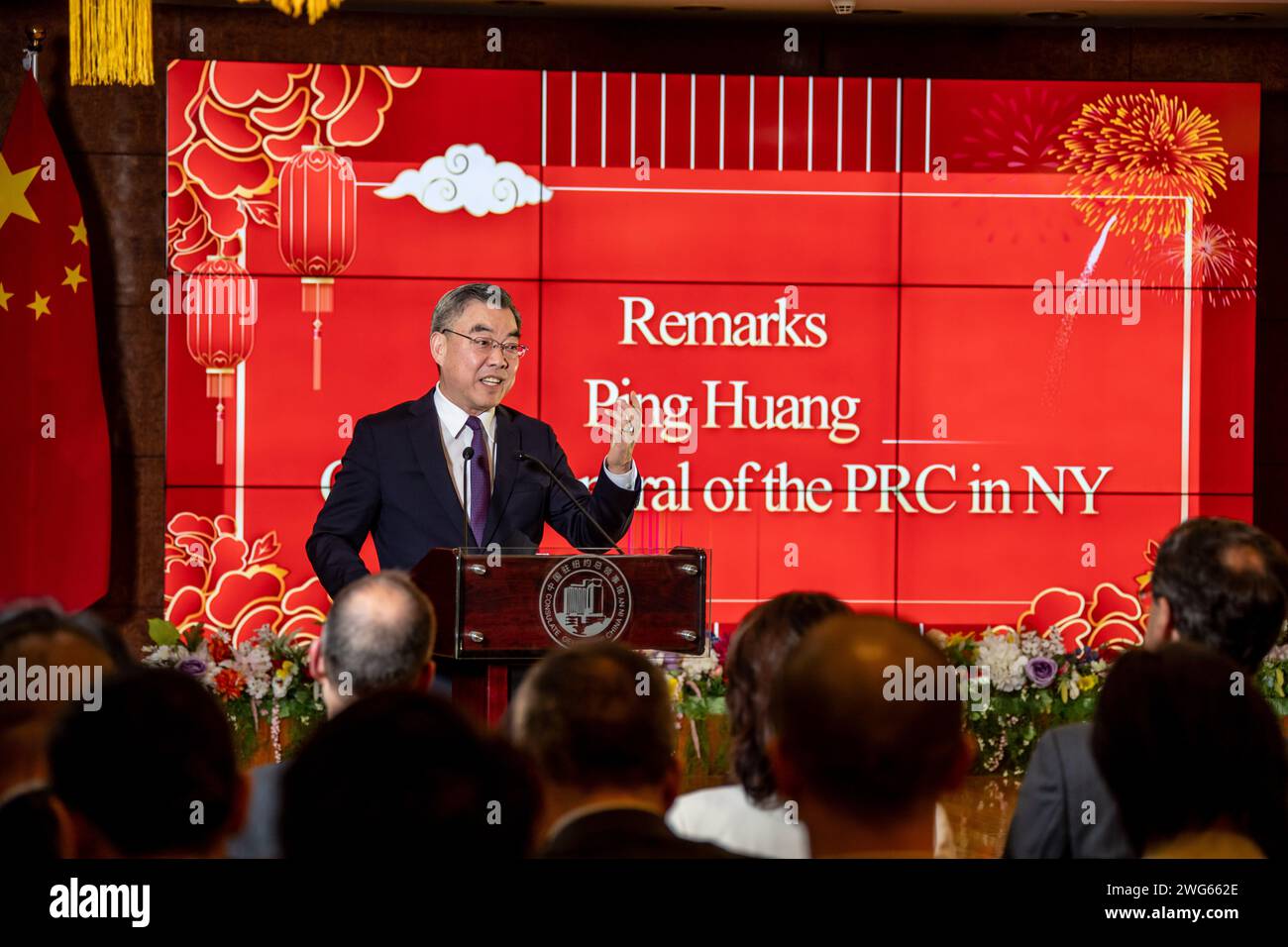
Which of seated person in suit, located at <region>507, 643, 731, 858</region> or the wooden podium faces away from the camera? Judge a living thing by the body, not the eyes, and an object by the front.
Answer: the seated person in suit

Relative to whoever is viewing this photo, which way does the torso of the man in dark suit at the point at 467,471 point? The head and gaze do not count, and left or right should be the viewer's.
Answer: facing the viewer and to the right of the viewer

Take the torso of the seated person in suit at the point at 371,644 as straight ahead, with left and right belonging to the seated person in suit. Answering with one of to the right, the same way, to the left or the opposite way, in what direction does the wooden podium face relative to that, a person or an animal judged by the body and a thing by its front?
the opposite way

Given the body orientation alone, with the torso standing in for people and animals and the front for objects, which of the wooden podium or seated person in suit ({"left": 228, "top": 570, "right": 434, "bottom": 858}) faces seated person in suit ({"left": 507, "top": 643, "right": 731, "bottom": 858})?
the wooden podium

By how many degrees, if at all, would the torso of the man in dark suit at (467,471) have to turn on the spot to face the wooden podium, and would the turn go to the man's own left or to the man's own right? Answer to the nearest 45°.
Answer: approximately 45° to the man's own right

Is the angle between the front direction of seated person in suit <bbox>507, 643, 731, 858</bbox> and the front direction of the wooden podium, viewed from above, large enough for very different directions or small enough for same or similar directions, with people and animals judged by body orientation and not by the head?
very different directions

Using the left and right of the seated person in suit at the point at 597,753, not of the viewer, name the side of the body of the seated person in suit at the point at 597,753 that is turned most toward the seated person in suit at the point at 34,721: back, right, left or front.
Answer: left

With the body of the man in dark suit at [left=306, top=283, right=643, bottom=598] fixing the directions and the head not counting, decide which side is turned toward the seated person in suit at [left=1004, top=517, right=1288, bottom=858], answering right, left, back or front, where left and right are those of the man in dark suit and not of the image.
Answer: front

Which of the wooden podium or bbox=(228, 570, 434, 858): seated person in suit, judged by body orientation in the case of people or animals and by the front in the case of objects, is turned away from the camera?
the seated person in suit

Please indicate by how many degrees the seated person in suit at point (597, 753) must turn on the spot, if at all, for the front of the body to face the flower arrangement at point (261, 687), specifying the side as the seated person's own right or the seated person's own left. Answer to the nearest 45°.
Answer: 0° — they already face it

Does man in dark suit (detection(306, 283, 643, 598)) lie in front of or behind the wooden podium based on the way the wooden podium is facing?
behind

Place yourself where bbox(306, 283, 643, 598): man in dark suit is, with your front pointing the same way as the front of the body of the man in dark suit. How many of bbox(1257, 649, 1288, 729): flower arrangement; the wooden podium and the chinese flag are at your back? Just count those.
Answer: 1

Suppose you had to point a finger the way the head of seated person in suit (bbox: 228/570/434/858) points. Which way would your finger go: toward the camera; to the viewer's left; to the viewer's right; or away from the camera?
away from the camera

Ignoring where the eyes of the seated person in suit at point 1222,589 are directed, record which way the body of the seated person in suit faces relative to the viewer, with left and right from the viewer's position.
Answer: facing away from the viewer and to the left of the viewer

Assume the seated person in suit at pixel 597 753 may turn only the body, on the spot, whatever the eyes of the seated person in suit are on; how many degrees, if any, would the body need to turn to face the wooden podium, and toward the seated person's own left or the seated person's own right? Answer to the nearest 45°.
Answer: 0° — they already face it

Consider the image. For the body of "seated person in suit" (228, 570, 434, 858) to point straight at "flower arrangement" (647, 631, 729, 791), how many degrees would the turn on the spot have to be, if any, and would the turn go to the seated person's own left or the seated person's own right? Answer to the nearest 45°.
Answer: approximately 45° to the seated person's own right

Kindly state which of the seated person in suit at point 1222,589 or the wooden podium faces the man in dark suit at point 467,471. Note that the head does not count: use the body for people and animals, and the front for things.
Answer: the seated person in suit

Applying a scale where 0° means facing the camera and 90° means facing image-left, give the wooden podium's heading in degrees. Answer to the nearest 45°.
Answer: approximately 0°

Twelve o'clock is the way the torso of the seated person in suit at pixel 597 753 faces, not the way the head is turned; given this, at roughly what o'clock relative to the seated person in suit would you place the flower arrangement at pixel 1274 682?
The flower arrangement is roughly at 1 o'clock from the seated person in suit.

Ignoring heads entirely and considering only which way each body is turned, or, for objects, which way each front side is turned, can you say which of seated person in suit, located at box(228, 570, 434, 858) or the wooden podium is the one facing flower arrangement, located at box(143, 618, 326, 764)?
the seated person in suit

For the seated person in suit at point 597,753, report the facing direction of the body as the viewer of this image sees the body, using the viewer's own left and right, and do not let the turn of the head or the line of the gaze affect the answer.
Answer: facing away from the viewer

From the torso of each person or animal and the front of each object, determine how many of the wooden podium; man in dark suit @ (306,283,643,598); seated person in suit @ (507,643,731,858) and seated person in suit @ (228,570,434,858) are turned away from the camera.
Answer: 2

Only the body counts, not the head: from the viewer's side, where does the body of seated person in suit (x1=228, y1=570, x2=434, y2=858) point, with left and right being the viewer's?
facing away from the viewer
